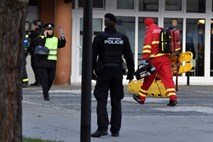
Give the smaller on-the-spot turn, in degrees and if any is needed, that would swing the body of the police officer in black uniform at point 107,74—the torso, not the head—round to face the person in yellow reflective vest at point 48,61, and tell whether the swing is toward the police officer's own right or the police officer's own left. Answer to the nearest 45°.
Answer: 0° — they already face them

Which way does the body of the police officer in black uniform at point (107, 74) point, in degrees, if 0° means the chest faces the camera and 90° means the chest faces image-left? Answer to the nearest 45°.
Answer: approximately 180°

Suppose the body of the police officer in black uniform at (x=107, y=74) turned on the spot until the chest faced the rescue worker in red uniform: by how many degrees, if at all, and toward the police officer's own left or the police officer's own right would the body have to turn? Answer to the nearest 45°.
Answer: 0° — they already face them
